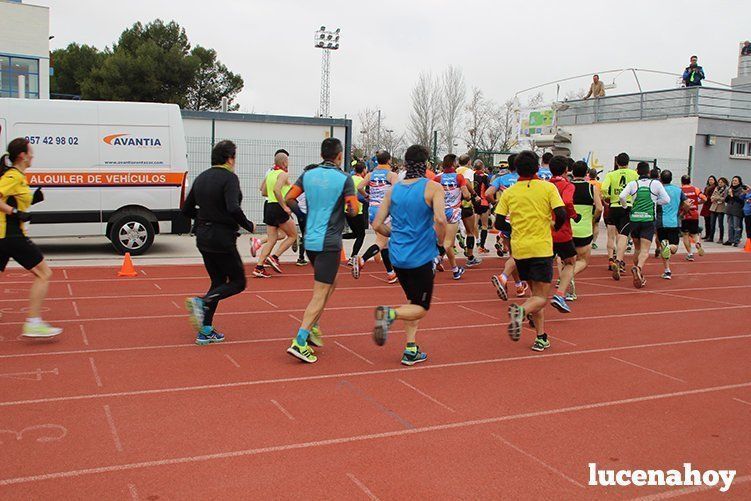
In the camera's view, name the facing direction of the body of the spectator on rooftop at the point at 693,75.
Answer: toward the camera

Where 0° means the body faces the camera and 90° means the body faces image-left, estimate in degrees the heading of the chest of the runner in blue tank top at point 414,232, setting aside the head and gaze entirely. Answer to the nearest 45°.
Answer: approximately 225°

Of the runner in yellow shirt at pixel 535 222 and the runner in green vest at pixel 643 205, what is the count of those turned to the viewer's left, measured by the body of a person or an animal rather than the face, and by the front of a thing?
0

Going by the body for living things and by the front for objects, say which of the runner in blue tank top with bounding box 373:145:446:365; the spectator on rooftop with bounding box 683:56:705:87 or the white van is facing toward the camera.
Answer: the spectator on rooftop

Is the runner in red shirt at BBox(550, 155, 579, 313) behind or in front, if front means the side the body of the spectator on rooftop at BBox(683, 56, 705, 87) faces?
in front

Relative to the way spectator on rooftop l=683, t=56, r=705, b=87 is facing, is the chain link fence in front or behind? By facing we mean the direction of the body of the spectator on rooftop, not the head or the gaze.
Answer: in front

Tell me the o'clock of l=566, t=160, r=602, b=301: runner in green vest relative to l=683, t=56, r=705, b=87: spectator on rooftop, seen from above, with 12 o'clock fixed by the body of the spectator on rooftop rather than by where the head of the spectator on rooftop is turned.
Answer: The runner in green vest is roughly at 12 o'clock from the spectator on rooftop.

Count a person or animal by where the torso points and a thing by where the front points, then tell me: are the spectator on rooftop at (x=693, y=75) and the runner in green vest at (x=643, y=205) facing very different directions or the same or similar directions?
very different directions

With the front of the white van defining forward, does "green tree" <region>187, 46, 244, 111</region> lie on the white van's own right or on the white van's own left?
on the white van's own right

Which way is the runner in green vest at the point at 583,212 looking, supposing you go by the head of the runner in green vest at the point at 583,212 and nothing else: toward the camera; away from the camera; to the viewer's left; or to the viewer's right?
away from the camera

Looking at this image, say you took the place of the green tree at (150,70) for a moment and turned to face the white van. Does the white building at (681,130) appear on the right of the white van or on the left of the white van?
left

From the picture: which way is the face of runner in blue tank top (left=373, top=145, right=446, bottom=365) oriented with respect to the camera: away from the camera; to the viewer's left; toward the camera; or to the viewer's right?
away from the camera

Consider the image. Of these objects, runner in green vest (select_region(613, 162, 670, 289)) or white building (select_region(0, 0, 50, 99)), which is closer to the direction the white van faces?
the white building

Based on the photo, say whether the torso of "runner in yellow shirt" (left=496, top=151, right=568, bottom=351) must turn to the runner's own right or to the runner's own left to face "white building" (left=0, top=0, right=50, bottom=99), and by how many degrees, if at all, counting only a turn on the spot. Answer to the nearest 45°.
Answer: approximately 90° to the runner's own left
